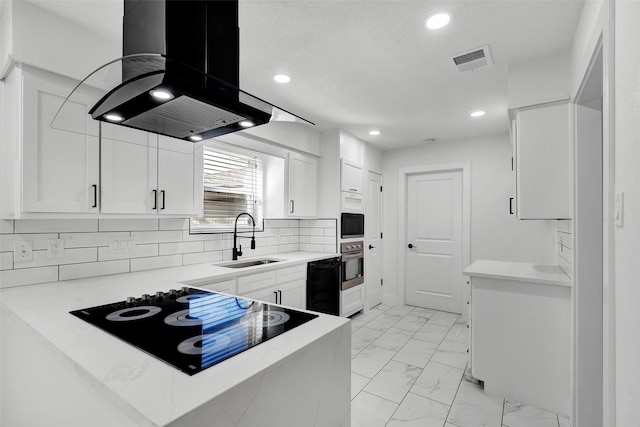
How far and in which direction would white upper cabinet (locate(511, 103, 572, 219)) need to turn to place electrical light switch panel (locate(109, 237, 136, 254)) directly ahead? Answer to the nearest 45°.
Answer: approximately 45° to its left

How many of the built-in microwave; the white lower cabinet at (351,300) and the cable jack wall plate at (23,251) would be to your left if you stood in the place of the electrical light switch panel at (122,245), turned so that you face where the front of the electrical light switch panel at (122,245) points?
2

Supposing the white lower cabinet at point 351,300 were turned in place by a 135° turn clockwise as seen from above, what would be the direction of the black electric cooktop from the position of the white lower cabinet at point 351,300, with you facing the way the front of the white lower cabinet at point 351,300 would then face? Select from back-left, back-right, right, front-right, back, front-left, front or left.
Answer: left

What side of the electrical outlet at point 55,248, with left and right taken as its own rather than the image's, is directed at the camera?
front

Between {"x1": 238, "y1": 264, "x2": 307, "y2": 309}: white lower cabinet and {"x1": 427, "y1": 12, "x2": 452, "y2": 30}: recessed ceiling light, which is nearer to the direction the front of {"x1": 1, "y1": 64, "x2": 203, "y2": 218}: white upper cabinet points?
the recessed ceiling light

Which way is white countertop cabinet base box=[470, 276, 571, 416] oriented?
to the viewer's left

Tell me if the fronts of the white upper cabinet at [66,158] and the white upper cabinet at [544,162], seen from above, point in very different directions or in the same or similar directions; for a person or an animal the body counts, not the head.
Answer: very different directions

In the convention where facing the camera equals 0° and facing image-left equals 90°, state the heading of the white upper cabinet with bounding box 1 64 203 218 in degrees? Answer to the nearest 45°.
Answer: approximately 315°

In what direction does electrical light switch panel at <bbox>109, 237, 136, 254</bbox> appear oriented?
toward the camera

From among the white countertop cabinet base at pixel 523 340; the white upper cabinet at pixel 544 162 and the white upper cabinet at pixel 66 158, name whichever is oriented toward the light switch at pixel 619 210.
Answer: the white upper cabinet at pixel 66 158

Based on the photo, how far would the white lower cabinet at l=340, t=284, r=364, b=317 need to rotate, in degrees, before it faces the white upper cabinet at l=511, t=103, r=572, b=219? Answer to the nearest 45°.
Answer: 0° — it already faces it

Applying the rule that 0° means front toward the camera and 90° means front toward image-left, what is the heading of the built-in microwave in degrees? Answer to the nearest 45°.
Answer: approximately 315°
